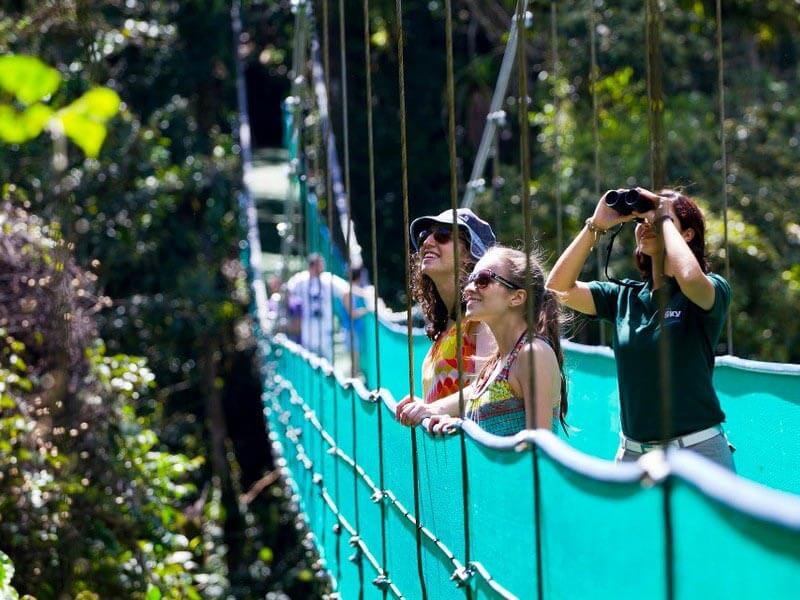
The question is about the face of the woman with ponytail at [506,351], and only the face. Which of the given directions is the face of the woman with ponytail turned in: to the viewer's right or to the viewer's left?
to the viewer's left

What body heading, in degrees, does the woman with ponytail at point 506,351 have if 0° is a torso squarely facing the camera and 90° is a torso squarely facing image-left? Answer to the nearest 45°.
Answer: approximately 90°

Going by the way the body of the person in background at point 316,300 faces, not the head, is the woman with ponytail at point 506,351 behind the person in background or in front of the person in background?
in front

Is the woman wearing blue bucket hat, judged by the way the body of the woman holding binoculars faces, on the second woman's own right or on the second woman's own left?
on the second woman's own right

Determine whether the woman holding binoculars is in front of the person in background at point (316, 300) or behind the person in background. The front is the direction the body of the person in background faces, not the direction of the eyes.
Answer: in front

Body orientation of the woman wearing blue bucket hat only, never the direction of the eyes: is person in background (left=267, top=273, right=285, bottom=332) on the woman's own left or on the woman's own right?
on the woman's own right
